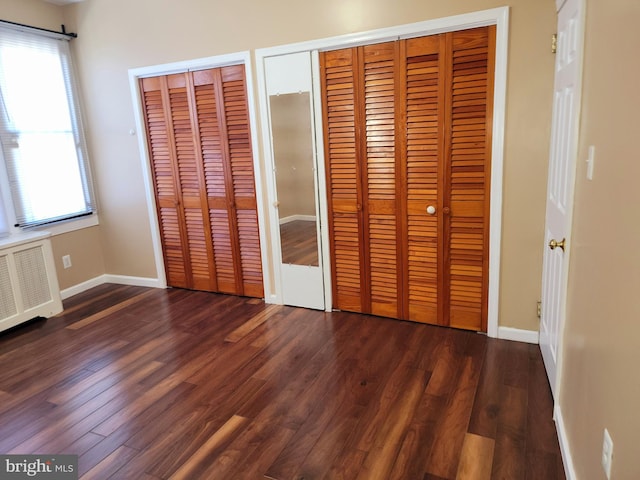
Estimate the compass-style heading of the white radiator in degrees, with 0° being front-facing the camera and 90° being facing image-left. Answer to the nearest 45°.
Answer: approximately 315°

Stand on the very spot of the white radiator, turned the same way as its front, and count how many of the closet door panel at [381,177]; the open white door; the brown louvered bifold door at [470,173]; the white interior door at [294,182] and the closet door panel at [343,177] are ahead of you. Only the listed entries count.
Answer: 5

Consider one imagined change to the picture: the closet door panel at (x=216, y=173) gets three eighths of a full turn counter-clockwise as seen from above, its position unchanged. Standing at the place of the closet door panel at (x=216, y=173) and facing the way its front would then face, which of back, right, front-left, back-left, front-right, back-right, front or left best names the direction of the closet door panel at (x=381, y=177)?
front-right

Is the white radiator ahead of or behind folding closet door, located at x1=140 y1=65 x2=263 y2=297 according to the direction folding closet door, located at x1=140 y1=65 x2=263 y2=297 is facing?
ahead

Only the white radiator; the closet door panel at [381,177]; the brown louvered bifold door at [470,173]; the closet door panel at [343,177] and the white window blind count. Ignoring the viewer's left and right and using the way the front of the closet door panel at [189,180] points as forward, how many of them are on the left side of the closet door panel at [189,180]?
3

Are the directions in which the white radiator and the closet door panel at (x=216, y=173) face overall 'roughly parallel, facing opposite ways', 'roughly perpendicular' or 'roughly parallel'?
roughly perpendicular

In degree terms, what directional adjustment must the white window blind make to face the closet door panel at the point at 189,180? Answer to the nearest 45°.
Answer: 0° — it already faces it

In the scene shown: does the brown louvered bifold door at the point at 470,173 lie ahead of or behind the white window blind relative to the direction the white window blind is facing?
ahead

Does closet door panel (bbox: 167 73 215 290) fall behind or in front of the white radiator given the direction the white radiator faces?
in front

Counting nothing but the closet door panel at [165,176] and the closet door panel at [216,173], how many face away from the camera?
0

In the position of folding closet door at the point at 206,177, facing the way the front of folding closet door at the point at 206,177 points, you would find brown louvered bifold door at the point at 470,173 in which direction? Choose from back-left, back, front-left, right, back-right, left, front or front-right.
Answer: left

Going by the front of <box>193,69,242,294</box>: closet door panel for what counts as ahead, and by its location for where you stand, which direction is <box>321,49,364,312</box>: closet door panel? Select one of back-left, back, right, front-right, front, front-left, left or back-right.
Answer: left

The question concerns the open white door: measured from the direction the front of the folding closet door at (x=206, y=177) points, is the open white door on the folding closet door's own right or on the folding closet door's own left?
on the folding closet door's own left

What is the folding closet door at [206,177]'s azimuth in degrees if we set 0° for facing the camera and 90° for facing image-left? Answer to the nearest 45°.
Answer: approximately 45°

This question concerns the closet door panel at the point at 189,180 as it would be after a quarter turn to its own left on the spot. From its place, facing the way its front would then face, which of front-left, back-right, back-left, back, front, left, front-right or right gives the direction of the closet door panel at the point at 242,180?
front

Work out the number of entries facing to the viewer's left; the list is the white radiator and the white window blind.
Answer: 0

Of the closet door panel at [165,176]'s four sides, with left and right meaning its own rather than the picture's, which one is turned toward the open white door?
left

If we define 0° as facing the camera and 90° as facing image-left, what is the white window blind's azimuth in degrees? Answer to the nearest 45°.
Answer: approximately 315°
